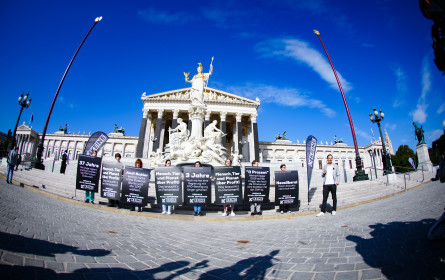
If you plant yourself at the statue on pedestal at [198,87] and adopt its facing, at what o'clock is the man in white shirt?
The man in white shirt is roughly at 11 o'clock from the statue on pedestal.

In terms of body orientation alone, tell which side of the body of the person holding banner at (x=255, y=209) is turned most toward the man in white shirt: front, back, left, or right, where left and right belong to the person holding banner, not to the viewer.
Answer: left

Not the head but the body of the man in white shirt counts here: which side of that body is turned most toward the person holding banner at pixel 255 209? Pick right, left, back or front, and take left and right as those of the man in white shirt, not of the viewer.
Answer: right

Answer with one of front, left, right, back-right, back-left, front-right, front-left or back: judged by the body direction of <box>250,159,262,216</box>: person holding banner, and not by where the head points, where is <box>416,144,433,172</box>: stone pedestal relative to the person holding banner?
back-left

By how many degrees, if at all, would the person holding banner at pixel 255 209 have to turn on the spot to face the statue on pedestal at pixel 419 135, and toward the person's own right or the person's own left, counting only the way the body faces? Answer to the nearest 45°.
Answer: approximately 135° to the person's own left

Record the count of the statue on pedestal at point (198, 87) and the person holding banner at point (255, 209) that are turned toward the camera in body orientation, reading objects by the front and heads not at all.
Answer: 2

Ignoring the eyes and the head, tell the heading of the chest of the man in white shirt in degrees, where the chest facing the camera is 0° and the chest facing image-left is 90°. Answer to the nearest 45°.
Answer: approximately 0°

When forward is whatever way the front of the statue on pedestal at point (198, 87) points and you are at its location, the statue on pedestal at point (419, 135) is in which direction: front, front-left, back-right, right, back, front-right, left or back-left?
left

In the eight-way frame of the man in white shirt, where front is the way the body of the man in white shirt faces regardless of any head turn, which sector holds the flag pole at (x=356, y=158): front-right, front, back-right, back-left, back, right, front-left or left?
back

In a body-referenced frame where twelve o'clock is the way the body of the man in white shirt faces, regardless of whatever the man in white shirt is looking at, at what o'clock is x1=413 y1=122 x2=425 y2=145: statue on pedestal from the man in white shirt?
The statue on pedestal is roughly at 7 o'clock from the man in white shirt.
